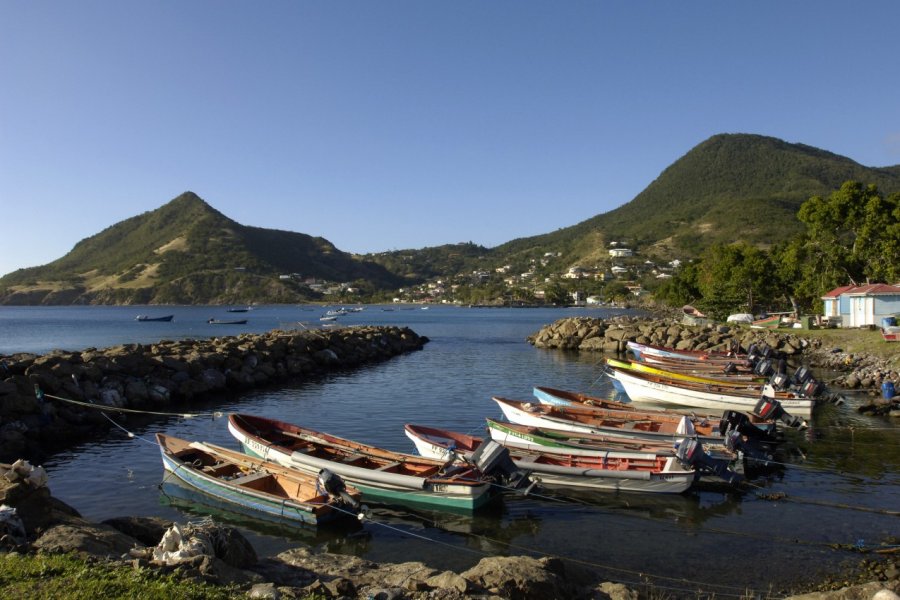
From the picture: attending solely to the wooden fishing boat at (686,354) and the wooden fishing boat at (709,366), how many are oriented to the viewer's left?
2

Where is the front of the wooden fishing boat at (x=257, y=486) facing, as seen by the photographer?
facing away from the viewer and to the left of the viewer

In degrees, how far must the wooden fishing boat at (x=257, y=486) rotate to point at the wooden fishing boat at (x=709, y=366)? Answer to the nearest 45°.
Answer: approximately 90° to its right

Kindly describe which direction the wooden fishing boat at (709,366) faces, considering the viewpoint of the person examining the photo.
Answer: facing to the left of the viewer

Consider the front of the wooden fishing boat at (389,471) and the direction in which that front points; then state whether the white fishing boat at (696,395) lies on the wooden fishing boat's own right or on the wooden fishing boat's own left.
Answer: on the wooden fishing boat's own right

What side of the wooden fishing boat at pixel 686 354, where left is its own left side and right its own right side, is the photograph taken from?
left

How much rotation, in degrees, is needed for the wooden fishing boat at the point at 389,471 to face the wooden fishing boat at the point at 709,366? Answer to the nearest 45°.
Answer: approximately 90° to its right

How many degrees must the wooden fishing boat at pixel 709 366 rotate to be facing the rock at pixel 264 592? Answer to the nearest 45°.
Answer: approximately 90° to its left

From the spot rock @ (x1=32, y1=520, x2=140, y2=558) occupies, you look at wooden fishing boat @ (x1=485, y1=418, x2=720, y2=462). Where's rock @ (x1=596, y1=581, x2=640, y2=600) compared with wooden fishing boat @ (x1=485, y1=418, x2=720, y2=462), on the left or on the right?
right

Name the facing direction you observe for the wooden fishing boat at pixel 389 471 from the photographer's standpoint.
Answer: facing away from the viewer and to the left of the viewer

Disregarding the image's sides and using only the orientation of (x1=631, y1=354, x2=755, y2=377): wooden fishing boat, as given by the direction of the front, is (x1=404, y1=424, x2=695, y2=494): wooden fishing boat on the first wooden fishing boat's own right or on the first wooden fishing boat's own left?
on the first wooden fishing boat's own left

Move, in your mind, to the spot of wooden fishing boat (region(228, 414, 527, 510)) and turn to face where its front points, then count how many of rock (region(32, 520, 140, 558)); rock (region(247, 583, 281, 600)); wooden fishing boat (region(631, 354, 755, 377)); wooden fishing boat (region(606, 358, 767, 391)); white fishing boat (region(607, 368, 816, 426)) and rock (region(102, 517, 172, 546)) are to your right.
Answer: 3
